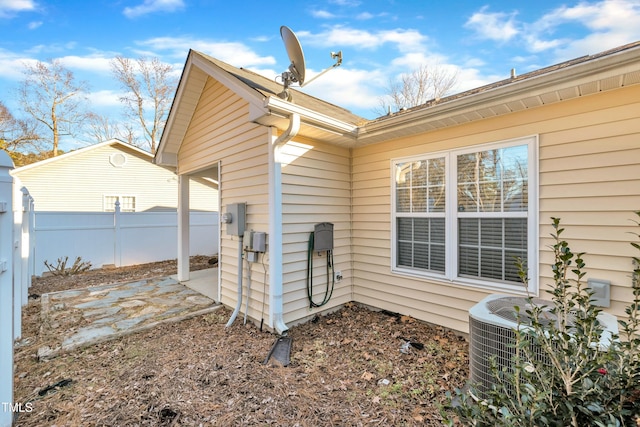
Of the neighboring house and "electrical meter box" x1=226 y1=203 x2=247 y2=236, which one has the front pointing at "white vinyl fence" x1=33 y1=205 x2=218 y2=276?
the neighboring house

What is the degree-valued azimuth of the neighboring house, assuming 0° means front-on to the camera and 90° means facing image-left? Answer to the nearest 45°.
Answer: approximately 0°

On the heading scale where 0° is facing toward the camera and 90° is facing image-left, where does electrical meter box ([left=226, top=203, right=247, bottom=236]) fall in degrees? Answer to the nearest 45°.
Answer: approximately 45°

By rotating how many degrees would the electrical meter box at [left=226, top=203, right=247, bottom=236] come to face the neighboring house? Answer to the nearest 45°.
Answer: approximately 90° to its right
